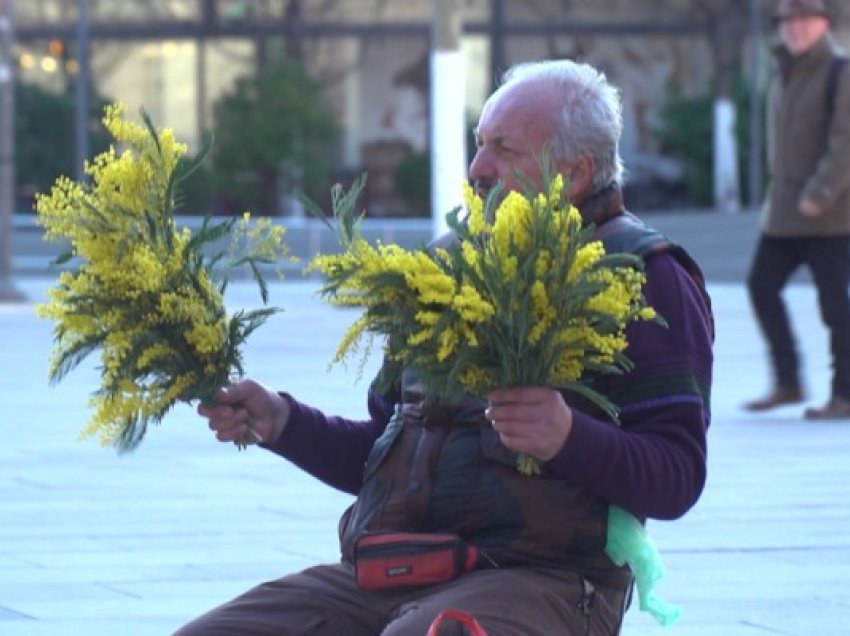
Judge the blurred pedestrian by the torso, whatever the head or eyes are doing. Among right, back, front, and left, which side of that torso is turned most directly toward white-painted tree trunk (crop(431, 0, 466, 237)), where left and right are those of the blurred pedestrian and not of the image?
right

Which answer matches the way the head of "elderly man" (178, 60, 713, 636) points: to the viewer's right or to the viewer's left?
to the viewer's left

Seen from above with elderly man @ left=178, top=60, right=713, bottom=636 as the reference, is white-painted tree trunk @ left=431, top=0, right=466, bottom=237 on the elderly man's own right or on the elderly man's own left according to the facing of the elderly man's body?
on the elderly man's own right

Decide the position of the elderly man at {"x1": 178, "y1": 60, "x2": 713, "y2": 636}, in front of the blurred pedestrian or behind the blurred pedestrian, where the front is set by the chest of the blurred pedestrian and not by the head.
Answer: in front

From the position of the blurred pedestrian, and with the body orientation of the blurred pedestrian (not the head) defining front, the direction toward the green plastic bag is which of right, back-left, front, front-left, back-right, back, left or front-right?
front-left

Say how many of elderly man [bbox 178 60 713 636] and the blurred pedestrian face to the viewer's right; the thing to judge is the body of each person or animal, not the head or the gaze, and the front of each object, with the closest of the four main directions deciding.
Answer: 0

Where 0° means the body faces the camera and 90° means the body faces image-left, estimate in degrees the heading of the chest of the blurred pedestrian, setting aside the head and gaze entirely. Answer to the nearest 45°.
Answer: approximately 45°

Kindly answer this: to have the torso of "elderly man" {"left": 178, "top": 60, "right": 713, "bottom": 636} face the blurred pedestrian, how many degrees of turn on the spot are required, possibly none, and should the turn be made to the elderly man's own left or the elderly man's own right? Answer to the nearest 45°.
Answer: approximately 135° to the elderly man's own right

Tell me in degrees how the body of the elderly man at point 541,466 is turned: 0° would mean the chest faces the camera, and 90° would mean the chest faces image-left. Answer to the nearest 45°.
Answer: approximately 45°

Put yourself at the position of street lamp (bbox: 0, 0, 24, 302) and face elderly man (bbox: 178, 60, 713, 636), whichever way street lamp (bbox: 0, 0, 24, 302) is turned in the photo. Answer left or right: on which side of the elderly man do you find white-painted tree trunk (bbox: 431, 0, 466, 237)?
left
